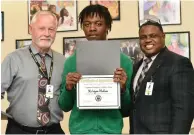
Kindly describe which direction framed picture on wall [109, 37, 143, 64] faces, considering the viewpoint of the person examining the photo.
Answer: facing the viewer

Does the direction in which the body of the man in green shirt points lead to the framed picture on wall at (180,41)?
no

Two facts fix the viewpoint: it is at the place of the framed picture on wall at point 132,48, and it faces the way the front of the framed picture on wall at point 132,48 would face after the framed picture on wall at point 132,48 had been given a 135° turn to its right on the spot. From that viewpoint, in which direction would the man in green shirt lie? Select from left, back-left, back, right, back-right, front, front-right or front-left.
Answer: back-left

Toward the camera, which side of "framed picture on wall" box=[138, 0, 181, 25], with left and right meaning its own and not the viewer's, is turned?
front

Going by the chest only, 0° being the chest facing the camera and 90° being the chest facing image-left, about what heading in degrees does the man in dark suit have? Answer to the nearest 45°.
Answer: approximately 45°

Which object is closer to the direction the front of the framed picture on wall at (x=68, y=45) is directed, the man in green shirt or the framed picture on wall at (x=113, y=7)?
the man in green shirt

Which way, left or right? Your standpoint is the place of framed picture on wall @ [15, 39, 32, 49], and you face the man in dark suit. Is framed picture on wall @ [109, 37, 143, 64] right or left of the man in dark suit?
left

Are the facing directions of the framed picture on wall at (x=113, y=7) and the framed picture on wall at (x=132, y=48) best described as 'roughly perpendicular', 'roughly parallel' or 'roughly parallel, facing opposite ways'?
roughly parallel

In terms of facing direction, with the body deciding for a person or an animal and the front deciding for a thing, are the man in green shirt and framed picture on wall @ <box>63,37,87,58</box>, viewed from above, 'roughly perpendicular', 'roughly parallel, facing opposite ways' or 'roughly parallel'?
roughly parallel

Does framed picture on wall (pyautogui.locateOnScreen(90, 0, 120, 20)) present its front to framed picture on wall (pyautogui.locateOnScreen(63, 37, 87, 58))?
no

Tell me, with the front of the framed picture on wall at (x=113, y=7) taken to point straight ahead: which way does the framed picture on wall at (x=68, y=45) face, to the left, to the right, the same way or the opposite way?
the same way

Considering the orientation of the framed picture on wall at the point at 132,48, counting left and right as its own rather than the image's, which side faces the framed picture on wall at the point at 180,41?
left

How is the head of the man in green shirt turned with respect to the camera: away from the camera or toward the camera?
toward the camera

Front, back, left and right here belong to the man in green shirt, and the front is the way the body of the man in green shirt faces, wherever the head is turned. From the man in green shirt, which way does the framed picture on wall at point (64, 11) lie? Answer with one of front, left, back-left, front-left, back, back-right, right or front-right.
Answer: back

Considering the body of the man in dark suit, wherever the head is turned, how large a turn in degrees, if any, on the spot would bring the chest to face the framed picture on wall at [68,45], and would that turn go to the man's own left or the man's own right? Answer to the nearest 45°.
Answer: approximately 90° to the man's own right

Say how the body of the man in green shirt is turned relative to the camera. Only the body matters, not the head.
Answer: toward the camera

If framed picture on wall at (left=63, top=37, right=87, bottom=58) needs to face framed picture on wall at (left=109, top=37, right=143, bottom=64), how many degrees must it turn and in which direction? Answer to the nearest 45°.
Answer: approximately 90° to its left

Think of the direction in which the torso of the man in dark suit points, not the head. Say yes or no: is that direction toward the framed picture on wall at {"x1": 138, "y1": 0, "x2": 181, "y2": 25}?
no
